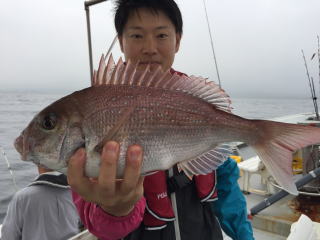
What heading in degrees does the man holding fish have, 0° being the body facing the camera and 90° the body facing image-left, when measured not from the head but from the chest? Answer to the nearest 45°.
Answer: approximately 0°
